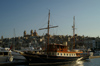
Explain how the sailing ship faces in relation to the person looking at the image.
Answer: facing the viewer and to the left of the viewer
